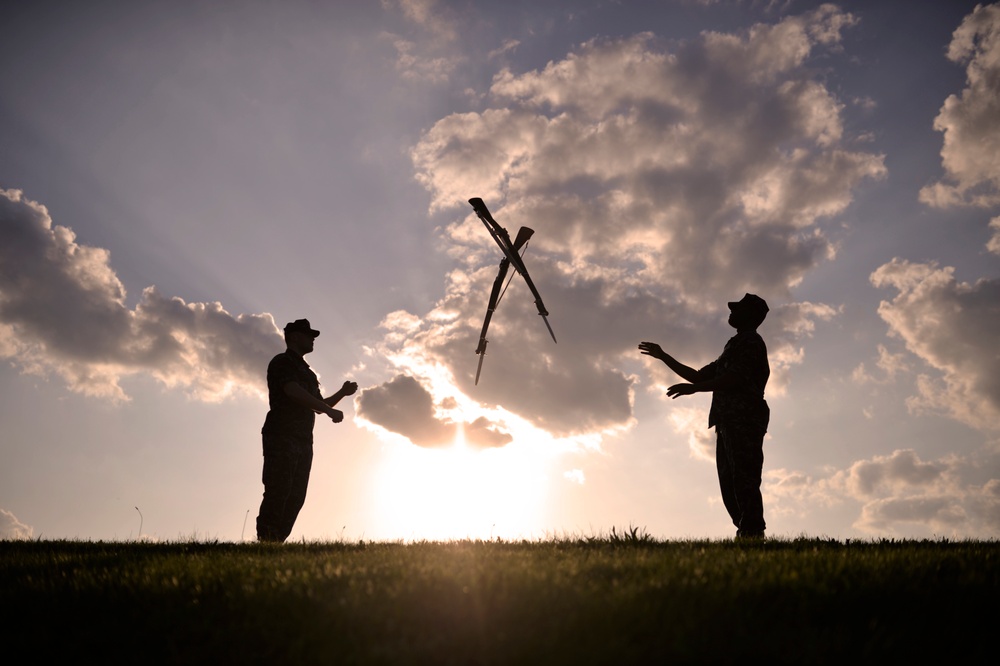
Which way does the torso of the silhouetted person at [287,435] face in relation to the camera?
to the viewer's right

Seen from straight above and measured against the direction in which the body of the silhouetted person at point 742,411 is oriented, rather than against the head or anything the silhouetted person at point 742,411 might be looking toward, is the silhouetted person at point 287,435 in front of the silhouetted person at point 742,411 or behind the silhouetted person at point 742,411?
in front

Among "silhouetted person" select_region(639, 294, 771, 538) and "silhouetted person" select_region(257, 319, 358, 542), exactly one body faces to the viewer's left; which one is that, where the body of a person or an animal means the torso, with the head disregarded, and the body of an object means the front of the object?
"silhouetted person" select_region(639, 294, 771, 538)

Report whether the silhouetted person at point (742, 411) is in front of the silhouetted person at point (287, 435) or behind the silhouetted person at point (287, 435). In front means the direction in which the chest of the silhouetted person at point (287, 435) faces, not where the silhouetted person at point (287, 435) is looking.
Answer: in front

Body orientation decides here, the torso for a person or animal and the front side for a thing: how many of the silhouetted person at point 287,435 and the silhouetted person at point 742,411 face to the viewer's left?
1

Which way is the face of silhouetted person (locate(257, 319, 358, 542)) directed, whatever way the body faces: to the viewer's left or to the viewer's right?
to the viewer's right

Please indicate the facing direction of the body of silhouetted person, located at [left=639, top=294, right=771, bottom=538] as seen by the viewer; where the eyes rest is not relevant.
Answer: to the viewer's left

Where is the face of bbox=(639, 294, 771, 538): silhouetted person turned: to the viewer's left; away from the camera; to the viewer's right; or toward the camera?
to the viewer's left
